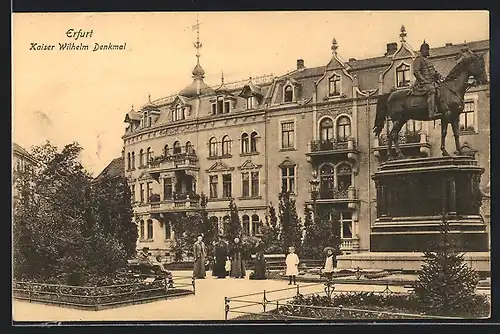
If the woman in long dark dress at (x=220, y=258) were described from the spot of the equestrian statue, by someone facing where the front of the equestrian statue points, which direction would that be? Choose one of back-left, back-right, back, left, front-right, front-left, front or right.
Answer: back

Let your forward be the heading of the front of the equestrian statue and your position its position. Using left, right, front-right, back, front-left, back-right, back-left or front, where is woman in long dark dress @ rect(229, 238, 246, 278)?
back

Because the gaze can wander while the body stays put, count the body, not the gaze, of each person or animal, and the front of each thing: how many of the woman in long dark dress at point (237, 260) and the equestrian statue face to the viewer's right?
1

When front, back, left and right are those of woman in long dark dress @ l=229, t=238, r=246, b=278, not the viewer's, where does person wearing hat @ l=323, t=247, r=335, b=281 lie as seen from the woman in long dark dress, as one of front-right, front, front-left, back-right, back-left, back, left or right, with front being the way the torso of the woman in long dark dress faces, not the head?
left

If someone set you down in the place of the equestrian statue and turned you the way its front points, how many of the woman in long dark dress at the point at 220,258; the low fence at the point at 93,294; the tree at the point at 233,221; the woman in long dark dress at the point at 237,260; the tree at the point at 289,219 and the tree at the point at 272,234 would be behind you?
6

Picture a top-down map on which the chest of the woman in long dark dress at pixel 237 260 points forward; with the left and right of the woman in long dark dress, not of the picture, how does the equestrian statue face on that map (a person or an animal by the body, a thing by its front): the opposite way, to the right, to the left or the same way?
to the left

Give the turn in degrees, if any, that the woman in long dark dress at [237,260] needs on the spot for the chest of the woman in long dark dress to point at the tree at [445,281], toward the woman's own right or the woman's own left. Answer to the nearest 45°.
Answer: approximately 90° to the woman's own left

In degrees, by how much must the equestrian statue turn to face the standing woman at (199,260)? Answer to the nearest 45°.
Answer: approximately 180°

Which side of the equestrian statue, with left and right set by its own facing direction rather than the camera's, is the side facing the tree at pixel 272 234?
back

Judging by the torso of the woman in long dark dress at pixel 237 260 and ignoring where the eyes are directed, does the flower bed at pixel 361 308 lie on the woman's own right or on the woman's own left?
on the woman's own left

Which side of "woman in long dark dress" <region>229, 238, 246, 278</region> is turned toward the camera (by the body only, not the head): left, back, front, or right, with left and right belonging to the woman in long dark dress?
front

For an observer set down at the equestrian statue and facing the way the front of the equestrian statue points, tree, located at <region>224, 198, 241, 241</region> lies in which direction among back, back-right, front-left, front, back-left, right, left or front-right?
back

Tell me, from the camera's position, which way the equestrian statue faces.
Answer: facing to the right of the viewer
